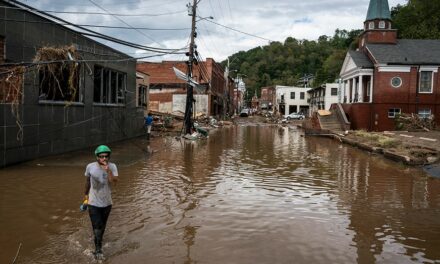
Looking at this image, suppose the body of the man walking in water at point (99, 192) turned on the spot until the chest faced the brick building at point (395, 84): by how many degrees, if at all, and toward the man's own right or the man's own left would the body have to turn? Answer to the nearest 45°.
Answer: approximately 135° to the man's own left

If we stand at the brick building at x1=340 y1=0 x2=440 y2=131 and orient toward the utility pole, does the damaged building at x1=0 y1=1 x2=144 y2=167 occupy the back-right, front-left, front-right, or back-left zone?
front-left

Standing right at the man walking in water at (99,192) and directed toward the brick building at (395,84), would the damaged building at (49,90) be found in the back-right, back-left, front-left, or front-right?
front-left

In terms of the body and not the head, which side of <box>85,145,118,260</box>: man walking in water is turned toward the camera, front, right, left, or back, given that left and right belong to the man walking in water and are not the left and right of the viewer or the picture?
front

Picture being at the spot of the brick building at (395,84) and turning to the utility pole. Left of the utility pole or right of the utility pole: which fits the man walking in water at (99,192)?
left

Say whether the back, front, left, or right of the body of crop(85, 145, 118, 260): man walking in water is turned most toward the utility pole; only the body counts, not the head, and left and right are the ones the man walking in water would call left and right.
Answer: back

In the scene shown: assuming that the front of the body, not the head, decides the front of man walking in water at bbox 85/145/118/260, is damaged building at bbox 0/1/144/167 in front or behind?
behind
